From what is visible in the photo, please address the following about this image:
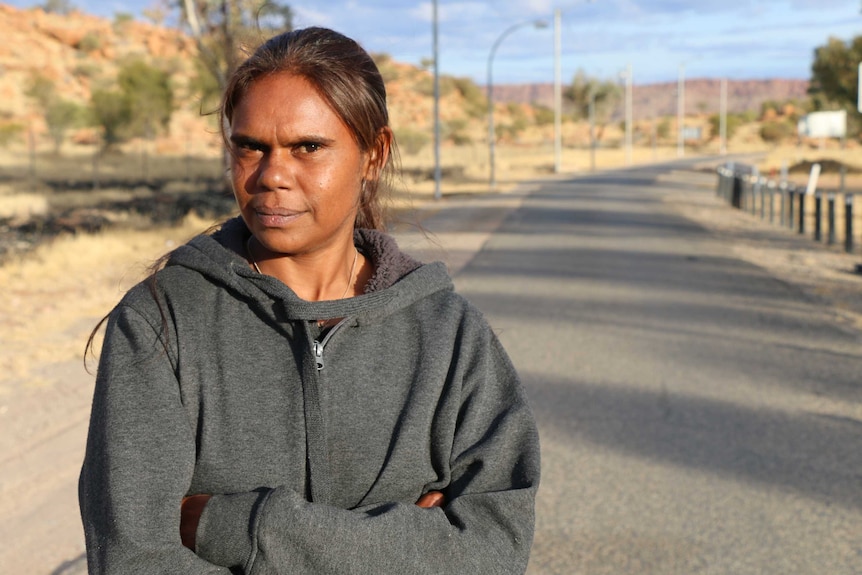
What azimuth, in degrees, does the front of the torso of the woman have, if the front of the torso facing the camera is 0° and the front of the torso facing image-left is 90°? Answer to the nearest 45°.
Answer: approximately 0°

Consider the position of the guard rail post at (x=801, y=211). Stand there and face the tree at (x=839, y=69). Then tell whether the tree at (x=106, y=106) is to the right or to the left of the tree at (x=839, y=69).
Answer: left

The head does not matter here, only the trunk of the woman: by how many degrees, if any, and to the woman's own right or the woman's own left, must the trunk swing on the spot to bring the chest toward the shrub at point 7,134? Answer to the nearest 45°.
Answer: approximately 180°

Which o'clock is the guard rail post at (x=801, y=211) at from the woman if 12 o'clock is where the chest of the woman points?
The guard rail post is roughly at 7 o'clock from the woman.

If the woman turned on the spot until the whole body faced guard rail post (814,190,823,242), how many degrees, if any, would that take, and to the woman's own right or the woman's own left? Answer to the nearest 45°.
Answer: approximately 135° to the woman's own left

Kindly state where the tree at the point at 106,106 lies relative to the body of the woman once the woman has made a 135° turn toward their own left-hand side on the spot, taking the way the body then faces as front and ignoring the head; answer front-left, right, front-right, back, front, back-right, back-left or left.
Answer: front-left

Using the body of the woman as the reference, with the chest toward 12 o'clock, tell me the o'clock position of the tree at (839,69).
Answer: The tree is roughly at 7 o'clock from the woman.
